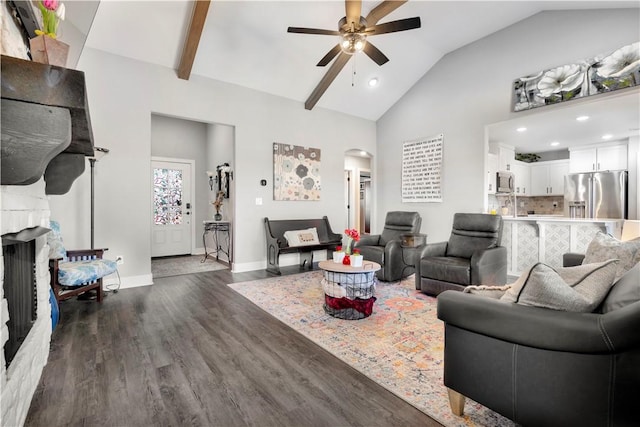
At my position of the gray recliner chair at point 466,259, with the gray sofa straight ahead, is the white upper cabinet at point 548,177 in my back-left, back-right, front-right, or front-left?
back-left

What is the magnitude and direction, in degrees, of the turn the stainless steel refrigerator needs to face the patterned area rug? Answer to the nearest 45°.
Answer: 0° — it already faces it

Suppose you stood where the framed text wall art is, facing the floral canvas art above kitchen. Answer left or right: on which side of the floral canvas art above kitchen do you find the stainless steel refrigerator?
left

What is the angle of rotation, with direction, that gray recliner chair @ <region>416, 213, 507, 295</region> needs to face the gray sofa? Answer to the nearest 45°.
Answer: approximately 45° to its left

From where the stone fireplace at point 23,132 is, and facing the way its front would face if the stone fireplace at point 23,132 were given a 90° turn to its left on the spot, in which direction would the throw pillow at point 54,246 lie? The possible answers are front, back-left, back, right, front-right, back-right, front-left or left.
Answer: front

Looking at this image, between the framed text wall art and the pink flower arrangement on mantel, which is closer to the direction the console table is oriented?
the pink flower arrangement on mantel

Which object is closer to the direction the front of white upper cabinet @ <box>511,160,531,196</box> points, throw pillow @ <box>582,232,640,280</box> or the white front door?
the throw pillow

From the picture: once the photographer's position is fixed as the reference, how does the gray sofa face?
facing away from the viewer and to the left of the viewer

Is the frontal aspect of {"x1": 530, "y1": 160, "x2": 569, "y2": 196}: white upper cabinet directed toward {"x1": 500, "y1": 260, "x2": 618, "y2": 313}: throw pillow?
yes

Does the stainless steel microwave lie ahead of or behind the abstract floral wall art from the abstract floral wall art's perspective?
ahead

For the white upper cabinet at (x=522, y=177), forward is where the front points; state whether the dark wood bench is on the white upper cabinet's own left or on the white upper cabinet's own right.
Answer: on the white upper cabinet's own right

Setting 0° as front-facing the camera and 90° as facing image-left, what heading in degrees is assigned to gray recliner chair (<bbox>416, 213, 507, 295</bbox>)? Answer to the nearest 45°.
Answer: approximately 45°

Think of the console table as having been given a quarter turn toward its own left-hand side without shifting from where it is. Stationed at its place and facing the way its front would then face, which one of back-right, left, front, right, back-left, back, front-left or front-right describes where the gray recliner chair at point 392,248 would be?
front
